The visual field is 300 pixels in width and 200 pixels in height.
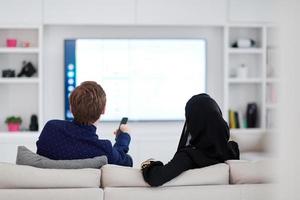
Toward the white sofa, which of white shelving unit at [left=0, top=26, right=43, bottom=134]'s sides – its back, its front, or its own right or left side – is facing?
front

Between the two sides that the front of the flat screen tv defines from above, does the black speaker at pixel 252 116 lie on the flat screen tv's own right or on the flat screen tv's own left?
on the flat screen tv's own left

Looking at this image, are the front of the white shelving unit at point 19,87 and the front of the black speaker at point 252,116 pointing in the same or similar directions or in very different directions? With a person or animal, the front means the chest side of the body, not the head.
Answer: same or similar directions

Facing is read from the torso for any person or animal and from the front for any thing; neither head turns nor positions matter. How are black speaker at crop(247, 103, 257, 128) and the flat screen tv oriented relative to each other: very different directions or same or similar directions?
same or similar directions

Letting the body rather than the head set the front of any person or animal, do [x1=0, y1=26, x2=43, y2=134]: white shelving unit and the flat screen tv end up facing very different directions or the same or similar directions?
same or similar directions

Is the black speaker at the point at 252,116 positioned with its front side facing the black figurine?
no

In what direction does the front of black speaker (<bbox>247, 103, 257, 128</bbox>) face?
toward the camera

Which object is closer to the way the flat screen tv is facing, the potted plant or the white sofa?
the white sofa

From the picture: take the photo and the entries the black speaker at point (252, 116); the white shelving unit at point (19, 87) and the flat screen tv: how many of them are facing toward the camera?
3

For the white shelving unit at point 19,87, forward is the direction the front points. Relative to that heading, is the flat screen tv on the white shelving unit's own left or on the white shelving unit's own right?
on the white shelving unit's own left

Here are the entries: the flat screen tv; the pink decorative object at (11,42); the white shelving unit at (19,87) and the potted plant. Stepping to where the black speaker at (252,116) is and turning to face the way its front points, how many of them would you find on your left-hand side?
0

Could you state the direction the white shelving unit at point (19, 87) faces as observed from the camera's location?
facing the viewer

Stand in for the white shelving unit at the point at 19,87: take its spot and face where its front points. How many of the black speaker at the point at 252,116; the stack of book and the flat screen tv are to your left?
3

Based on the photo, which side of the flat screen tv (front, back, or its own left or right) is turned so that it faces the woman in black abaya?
front

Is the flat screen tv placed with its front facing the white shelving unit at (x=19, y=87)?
no

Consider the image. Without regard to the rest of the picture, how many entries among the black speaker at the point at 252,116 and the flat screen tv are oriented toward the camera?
2

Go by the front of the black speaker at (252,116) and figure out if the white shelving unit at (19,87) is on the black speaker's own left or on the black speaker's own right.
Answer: on the black speaker's own right
